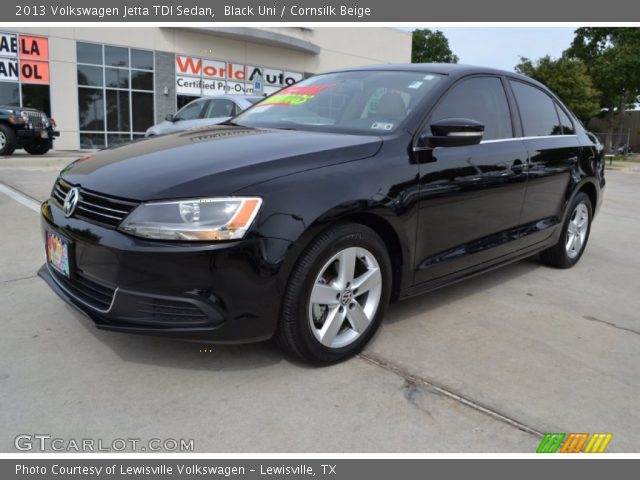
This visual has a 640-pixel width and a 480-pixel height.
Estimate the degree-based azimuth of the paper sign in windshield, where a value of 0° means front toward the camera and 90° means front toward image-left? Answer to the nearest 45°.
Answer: approximately 45°

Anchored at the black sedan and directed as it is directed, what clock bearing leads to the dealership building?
The dealership building is roughly at 4 o'clock from the black sedan.

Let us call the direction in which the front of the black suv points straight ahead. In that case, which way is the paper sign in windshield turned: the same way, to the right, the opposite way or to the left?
to the right

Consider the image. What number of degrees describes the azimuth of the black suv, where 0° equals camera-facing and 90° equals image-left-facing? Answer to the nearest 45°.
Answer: approximately 315°

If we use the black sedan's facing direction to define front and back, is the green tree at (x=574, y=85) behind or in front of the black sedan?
behind

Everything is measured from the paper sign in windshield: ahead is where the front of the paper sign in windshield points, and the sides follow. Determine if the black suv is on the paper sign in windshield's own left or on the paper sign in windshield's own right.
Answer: on the paper sign in windshield's own right

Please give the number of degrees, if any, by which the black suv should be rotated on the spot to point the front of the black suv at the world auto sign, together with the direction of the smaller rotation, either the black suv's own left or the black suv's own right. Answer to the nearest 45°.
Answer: approximately 90° to the black suv's own left

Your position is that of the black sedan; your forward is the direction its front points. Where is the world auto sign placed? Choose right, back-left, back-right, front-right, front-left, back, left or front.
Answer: back-right
